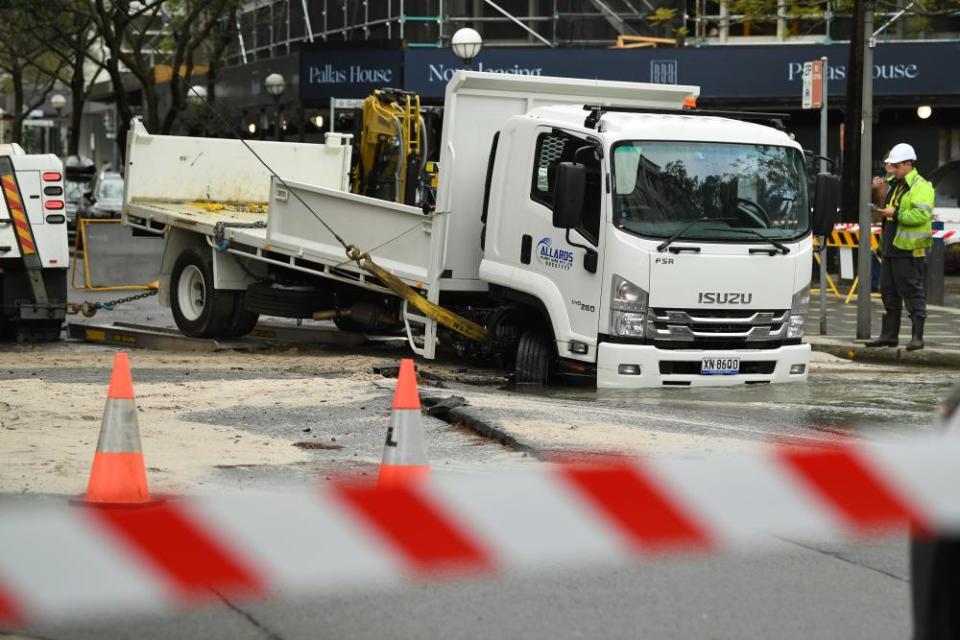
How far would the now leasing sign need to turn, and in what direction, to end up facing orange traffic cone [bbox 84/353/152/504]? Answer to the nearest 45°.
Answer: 0° — it already faces it

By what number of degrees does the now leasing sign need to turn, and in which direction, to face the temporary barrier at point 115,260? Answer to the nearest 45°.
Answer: approximately 45° to its right

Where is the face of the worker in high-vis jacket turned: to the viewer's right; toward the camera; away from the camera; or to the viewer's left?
to the viewer's left

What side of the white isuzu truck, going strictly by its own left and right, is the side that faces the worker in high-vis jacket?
left

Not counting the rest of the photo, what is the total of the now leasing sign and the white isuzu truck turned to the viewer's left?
0

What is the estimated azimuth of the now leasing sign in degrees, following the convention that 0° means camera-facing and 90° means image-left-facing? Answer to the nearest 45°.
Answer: approximately 0°

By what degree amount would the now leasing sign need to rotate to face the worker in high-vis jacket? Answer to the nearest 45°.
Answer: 0° — it already faces them

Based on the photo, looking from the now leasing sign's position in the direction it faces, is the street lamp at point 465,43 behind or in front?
in front

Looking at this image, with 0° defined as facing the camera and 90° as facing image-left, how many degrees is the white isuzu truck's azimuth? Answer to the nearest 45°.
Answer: approximately 315°

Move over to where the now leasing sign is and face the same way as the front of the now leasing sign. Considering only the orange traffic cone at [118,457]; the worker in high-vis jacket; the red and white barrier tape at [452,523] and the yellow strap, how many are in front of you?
4

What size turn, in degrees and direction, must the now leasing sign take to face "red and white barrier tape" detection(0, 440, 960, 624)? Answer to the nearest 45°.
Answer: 0° — it already faces it

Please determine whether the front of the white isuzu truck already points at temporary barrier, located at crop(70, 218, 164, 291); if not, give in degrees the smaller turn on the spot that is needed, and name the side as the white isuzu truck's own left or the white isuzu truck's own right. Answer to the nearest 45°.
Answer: approximately 180°

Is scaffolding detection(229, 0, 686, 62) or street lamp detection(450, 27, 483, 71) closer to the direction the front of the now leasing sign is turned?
the street lamp

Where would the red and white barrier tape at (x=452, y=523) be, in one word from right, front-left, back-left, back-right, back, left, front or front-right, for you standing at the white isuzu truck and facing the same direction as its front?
front-right
